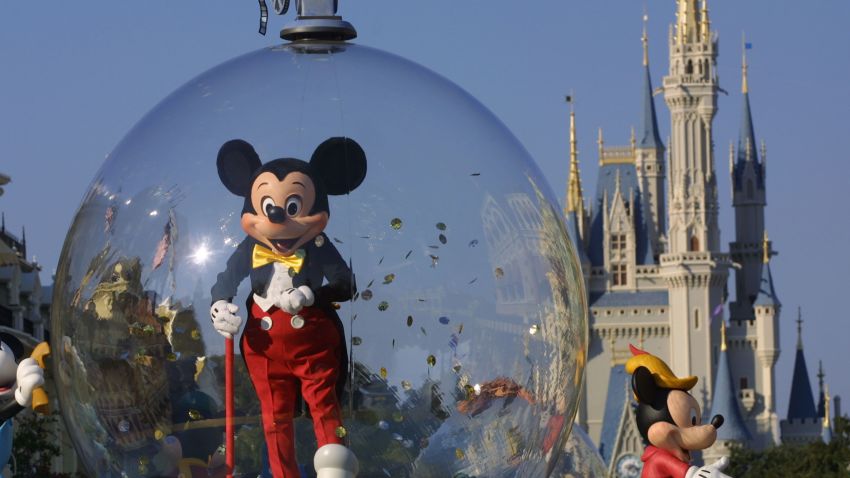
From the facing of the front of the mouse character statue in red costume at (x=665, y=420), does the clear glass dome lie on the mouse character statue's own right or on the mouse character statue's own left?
on the mouse character statue's own right

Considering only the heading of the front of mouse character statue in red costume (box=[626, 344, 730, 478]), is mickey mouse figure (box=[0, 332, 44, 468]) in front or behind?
behind

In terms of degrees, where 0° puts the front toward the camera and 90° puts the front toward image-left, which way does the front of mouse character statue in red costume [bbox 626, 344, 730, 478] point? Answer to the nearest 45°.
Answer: approximately 270°
